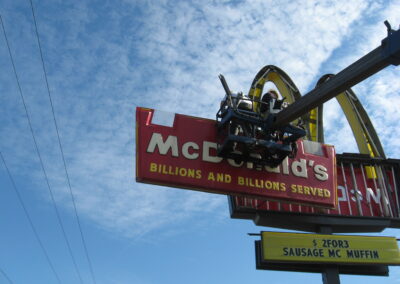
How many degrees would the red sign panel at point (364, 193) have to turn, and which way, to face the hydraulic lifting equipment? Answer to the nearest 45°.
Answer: approximately 45° to its right

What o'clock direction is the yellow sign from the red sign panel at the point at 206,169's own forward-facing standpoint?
The yellow sign is roughly at 9 o'clock from the red sign panel.

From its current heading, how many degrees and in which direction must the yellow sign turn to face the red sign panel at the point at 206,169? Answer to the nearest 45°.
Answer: approximately 45° to its right

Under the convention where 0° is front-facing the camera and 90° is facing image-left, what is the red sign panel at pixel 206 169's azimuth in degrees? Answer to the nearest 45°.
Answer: approximately 315°

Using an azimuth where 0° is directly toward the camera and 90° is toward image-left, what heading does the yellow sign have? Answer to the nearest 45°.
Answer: approximately 0°
